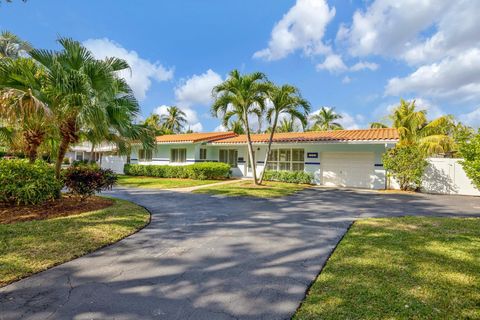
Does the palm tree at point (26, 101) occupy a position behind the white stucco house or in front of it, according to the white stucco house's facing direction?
in front

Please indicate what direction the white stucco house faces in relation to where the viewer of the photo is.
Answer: facing the viewer and to the left of the viewer

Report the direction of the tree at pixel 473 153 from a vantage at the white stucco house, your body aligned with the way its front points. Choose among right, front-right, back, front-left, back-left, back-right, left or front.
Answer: left

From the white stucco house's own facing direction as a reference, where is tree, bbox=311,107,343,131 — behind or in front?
behind

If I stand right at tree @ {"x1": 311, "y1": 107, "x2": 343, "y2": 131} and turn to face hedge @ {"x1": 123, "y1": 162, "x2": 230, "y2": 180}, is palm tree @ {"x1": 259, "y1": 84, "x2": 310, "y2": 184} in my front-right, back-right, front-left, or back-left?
front-left

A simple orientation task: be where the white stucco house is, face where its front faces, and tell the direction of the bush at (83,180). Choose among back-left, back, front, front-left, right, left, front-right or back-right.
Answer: front

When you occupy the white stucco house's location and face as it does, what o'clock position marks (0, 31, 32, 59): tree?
The tree is roughly at 1 o'clock from the white stucco house.

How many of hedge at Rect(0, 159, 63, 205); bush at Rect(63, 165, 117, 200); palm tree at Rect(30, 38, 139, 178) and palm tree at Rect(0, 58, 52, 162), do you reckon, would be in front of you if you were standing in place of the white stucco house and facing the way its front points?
4

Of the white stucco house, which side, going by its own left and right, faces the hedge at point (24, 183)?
front

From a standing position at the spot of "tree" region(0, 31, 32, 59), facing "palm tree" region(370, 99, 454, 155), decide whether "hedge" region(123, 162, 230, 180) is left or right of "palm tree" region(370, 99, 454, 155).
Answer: left

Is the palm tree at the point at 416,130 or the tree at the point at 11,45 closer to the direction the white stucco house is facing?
the tree

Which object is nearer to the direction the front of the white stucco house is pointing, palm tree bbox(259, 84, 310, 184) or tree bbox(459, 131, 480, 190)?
the palm tree

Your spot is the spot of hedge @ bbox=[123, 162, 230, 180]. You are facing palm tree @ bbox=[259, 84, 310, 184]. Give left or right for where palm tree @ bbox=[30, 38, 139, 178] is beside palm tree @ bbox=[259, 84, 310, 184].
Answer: right

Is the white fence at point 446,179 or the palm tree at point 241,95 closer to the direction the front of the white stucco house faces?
the palm tree

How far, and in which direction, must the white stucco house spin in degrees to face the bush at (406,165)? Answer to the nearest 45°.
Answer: approximately 90° to its left

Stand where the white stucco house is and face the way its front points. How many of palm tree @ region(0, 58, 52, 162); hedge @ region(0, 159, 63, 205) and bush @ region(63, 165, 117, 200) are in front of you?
3

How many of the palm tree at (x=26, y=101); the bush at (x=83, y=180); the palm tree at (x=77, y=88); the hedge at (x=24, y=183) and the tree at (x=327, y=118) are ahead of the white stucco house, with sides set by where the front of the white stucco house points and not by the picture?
4

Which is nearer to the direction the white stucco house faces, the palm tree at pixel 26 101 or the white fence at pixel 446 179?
the palm tree
